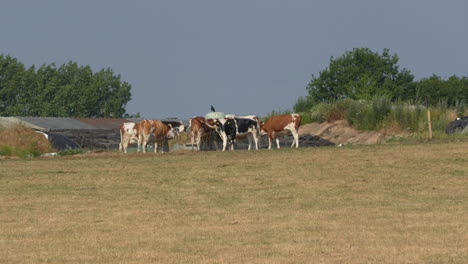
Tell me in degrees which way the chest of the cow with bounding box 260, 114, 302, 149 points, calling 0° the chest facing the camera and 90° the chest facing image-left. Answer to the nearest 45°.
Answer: approximately 90°

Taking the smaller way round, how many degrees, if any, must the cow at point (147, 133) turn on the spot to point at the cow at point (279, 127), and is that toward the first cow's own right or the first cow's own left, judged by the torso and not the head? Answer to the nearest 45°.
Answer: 0° — it already faces it

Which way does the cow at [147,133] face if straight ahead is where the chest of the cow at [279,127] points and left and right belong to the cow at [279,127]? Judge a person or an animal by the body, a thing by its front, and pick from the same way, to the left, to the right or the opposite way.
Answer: the opposite way

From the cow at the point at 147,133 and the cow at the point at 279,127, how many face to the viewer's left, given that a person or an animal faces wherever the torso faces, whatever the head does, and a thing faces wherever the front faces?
1

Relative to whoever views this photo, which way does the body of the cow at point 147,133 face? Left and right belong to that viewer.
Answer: facing to the right of the viewer
